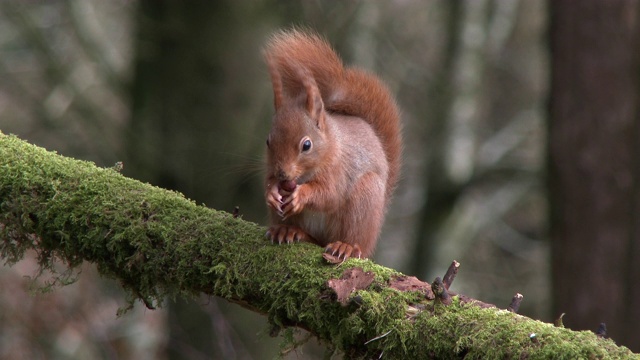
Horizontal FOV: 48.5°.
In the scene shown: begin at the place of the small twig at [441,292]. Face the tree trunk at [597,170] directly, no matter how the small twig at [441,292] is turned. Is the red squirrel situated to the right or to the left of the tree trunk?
left

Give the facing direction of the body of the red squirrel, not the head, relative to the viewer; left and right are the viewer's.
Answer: facing the viewer and to the left of the viewer

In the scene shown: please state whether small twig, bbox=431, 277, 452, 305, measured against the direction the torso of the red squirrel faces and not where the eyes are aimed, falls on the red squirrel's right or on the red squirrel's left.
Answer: on the red squirrel's left

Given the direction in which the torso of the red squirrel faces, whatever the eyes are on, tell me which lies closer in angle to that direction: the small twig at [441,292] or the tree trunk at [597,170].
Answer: the small twig

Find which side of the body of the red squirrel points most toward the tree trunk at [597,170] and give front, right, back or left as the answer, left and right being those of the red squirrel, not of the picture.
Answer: back
